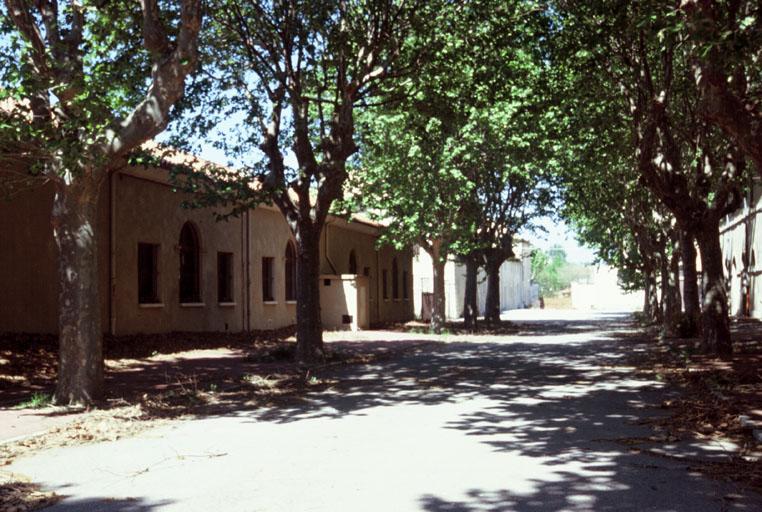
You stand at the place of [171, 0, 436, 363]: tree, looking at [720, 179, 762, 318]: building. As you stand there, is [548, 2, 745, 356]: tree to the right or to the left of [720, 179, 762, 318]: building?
right

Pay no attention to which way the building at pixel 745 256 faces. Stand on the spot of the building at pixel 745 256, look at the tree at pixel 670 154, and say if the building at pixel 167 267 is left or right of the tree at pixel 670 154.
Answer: right

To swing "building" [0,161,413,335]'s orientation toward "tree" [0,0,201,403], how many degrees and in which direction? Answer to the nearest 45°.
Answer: approximately 45° to its right

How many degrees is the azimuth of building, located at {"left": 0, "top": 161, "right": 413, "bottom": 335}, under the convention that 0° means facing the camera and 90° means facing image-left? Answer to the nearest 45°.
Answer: approximately 315°

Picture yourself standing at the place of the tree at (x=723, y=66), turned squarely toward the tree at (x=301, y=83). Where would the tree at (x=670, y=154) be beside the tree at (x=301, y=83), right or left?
right

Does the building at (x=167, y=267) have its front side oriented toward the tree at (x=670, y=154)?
yes

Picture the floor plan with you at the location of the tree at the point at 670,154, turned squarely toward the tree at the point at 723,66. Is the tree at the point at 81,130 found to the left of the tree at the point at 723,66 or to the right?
right

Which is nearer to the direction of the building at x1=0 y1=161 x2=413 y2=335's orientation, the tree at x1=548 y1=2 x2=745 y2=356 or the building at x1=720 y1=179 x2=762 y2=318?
the tree

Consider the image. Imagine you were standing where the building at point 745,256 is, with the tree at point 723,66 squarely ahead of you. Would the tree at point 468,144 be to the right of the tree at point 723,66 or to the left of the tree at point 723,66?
right
